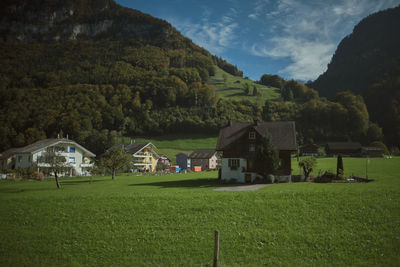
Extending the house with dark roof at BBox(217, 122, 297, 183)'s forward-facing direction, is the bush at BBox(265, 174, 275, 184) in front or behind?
in front

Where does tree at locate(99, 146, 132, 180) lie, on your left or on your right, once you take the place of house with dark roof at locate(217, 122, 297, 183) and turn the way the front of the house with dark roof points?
on your right

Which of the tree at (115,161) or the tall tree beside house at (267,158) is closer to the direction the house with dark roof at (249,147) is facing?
the tall tree beside house

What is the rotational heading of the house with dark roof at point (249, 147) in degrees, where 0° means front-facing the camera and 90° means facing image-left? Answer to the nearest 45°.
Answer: approximately 0°

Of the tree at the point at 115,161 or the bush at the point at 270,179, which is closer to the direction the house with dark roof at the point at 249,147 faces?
the bush

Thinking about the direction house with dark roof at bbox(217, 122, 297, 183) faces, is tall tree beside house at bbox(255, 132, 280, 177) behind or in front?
in front
